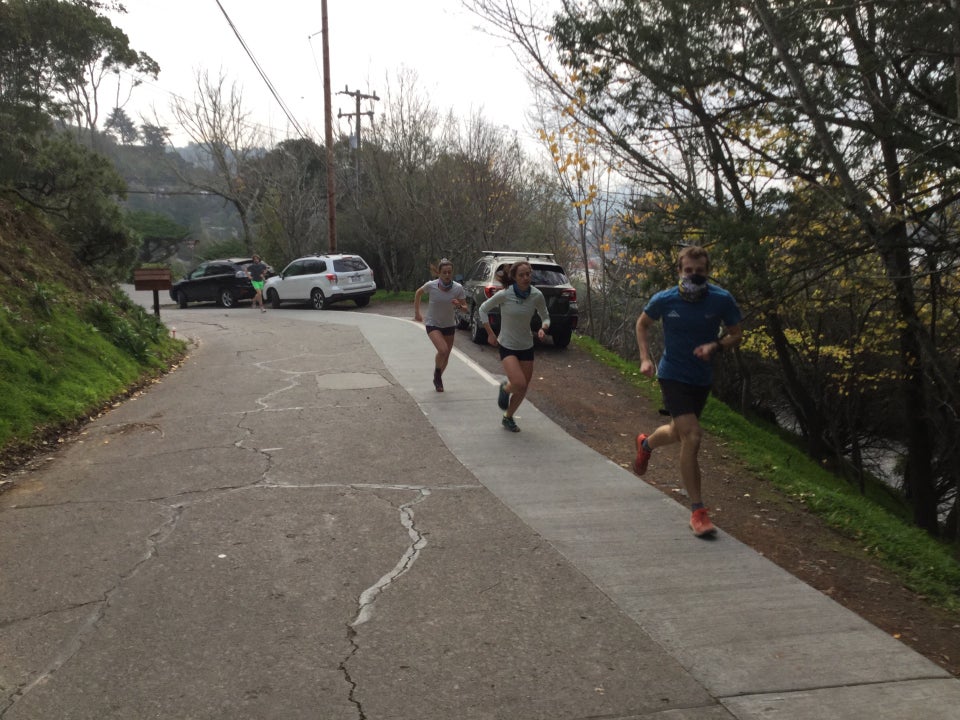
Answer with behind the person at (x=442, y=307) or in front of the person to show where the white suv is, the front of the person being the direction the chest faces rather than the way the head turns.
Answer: behind

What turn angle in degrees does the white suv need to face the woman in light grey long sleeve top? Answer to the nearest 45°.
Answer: approximately 135° to its left

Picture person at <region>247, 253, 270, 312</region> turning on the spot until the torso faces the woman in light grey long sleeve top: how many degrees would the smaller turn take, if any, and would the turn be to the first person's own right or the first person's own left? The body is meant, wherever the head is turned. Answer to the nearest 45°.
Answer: approximately 45° to the first person's own right

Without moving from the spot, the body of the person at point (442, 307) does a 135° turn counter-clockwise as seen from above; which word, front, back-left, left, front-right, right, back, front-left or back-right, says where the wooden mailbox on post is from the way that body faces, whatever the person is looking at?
left

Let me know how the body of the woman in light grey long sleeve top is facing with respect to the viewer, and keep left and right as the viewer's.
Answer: facing the viewer and to the right of the viewer

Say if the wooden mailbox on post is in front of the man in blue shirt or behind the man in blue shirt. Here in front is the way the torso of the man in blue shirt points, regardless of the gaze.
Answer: behind

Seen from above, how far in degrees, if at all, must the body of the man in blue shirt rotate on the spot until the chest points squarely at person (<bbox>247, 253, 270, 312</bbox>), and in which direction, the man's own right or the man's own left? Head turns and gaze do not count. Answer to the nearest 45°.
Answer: approximately 180°

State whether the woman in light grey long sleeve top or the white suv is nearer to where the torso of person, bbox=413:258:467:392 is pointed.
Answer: the woman in light grey long sleeve top

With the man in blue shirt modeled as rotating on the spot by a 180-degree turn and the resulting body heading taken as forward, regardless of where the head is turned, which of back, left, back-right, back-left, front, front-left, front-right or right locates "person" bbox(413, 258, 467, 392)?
front

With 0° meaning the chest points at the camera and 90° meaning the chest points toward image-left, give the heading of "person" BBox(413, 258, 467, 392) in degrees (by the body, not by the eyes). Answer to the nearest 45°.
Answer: approximately 0°
